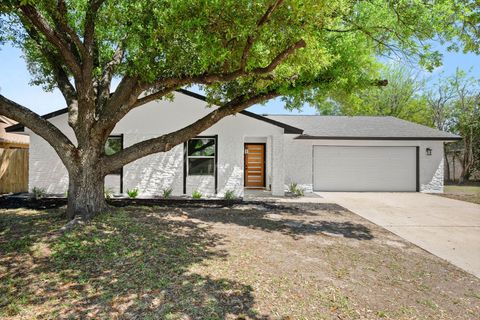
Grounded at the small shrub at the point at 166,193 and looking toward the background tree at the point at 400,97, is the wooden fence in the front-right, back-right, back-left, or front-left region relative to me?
back-left

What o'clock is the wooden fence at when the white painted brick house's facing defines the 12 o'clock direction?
The wooden fence is roughly at 3 o'clock from the white painted brick house.

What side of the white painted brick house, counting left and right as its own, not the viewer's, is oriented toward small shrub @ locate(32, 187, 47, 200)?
right

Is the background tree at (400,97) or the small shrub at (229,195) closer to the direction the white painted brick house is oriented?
the small shrub

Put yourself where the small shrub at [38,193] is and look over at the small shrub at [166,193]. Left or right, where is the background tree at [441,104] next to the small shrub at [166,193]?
left

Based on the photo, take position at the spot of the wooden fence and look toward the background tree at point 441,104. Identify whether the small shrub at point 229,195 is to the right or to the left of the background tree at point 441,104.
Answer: right

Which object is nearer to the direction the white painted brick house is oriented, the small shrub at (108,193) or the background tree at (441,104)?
the small shrub

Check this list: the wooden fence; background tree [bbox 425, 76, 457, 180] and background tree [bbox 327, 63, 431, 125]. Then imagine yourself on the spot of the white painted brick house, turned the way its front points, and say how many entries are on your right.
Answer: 1

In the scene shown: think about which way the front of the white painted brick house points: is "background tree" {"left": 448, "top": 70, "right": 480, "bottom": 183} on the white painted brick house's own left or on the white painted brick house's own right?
on the white painted brick house's own left

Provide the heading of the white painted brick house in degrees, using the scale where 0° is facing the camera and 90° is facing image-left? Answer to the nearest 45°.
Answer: approximately 0°

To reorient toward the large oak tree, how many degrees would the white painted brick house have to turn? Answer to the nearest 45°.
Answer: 0° — it already faces it

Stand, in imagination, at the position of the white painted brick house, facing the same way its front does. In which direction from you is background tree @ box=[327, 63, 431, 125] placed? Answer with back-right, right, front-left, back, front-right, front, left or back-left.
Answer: back-left

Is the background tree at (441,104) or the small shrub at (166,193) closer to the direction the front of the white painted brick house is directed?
the small shrub

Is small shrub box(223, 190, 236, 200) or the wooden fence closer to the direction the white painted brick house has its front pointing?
the small shrub

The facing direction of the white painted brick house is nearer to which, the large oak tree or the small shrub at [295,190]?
the large oak tree
